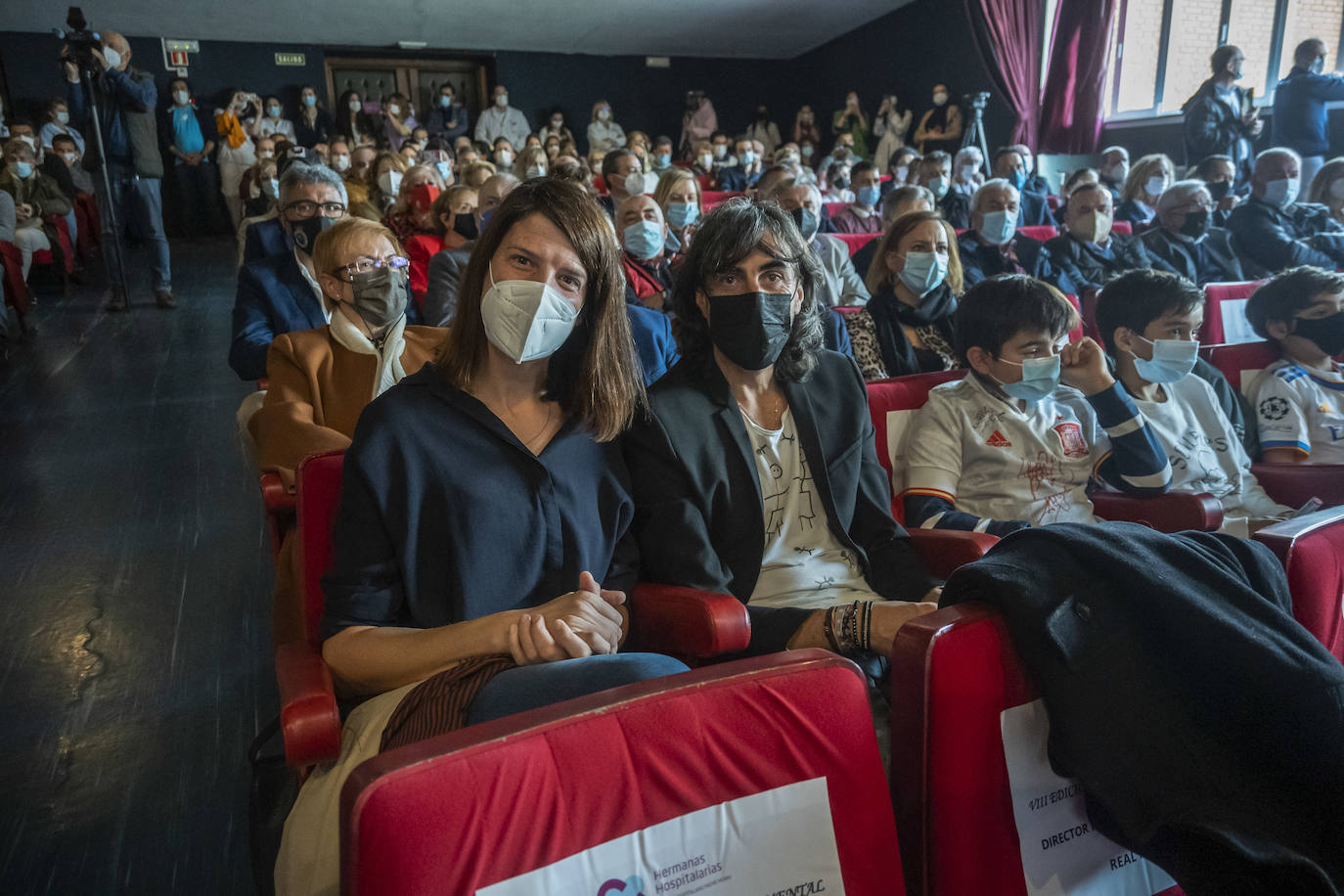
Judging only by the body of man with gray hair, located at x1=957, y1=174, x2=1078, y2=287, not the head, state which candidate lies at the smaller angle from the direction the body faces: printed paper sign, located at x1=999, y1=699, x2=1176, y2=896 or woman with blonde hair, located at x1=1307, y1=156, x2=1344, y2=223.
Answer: the printed paper sign

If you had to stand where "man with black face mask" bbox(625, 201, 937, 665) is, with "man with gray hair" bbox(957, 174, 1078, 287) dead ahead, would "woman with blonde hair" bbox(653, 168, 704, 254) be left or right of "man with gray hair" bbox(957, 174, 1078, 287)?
left

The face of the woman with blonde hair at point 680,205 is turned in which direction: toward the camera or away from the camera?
toward the camera

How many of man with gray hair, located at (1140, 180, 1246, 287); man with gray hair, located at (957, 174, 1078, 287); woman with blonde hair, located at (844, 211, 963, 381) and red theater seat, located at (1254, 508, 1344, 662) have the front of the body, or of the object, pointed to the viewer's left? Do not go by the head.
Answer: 0

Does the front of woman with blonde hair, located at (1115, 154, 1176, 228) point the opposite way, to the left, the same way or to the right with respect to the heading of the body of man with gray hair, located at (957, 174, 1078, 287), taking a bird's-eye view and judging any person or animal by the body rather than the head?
the same way

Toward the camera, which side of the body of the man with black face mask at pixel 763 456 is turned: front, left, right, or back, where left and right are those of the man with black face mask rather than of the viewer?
front

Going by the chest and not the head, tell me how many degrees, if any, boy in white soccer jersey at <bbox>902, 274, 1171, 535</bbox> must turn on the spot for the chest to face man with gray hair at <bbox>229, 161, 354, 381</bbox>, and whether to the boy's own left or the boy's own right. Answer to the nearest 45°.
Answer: approximately 135° to the boy's own right

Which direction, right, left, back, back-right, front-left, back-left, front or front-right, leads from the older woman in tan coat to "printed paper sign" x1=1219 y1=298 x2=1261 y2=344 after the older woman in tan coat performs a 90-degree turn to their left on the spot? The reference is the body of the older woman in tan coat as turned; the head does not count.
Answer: front-right

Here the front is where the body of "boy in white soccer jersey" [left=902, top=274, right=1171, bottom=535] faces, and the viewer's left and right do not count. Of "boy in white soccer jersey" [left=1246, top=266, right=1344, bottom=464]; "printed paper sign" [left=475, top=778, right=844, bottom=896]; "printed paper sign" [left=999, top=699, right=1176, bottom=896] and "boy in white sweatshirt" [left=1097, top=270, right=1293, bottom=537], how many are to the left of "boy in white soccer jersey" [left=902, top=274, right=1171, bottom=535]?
2

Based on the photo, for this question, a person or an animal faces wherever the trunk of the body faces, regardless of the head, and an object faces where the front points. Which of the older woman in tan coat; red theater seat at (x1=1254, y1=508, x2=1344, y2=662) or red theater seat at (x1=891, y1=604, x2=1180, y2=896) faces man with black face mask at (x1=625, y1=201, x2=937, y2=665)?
the older woman in tan coat

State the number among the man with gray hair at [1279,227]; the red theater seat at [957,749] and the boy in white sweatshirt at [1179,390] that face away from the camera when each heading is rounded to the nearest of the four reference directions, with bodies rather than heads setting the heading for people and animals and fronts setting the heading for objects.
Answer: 0

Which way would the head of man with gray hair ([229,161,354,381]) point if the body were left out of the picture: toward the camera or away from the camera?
toward the camera

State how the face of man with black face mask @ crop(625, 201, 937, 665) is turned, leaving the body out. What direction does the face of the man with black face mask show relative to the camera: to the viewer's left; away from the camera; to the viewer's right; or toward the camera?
toward the camera

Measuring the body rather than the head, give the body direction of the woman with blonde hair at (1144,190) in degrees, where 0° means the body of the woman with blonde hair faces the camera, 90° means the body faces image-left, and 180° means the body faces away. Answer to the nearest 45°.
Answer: approximately 315°

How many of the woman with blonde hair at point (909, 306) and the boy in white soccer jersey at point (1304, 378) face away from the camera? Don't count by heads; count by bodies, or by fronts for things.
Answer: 0

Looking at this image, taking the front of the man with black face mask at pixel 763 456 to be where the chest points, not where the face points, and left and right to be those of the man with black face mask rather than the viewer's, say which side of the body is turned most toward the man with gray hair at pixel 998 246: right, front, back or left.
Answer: back

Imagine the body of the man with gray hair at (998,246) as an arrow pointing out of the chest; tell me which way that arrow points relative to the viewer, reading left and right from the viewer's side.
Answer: facing the viewer and to the right of the viewer

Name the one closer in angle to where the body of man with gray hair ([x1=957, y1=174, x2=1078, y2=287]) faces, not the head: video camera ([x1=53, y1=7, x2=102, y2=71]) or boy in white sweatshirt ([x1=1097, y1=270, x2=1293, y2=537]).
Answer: the boy in white sweatshirt

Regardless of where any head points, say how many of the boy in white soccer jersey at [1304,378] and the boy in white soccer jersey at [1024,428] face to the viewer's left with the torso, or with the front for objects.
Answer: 0

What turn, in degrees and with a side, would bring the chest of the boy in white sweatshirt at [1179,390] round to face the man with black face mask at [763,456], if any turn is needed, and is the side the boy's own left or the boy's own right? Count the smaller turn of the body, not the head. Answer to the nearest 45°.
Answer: approximately 90° to the boy's own right

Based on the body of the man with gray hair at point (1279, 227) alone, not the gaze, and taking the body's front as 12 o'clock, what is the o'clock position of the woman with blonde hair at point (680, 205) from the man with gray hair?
The woman with blonde hair is roughly at 3 o'clock from the man with gray hair.

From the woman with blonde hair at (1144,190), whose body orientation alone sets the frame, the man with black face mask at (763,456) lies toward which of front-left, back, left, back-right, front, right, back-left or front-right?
front-right
